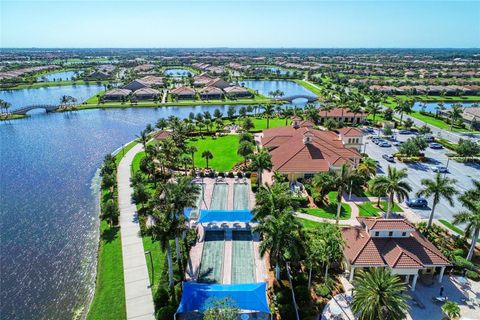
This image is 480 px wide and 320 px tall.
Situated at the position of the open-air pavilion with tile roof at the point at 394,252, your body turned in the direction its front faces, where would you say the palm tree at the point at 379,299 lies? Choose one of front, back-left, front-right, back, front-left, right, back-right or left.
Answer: front

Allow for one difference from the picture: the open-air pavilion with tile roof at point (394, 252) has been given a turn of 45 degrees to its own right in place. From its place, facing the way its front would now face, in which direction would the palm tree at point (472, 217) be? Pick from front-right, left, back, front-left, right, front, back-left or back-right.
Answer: back

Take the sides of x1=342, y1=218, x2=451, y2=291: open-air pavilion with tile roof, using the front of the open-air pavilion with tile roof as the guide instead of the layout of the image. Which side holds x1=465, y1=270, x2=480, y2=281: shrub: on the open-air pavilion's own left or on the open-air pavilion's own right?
on the open-air pavilion's own left

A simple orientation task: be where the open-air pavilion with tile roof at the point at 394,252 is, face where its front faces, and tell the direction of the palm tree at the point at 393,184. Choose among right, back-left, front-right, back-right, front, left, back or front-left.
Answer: back

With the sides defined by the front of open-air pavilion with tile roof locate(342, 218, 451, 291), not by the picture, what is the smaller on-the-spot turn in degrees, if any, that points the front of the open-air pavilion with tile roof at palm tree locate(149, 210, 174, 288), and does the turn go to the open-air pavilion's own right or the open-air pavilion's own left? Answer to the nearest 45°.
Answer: approximately 45° to the open-air pavilion's own right

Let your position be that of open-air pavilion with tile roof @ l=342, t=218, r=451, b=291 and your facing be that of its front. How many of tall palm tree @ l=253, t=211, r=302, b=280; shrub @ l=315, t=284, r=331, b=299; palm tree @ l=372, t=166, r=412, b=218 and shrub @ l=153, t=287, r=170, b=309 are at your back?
1

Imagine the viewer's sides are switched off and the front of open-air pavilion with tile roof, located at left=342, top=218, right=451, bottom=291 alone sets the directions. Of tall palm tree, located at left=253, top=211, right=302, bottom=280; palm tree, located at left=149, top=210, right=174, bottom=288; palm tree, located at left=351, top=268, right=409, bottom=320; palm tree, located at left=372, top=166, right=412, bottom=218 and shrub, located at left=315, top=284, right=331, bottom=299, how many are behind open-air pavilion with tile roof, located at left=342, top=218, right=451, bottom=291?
1

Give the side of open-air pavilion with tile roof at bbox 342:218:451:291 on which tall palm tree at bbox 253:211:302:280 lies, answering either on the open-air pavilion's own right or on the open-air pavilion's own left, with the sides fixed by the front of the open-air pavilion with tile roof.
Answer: on the open-air pavilion's own right

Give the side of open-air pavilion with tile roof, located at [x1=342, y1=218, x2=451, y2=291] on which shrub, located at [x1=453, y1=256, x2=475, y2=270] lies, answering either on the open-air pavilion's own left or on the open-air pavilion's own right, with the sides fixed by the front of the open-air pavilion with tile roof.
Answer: on the open-air pavilion's own left

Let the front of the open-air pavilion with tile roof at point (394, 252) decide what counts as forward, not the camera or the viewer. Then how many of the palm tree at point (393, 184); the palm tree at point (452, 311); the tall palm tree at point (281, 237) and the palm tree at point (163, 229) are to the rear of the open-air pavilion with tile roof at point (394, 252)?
1

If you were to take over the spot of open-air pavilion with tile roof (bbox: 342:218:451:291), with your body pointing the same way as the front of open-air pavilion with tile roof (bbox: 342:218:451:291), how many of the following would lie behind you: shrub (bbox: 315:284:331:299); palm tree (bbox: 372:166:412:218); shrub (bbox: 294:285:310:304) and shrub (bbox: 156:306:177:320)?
1

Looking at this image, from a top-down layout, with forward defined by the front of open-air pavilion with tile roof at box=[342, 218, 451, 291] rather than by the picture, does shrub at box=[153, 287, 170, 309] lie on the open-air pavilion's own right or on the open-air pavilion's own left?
on the open-air pavilion's own right

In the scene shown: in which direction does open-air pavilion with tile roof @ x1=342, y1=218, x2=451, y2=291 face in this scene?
toward the camera

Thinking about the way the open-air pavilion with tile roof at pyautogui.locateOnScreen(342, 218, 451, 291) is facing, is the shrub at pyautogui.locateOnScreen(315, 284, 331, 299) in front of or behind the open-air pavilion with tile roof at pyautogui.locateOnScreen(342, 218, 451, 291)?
in front

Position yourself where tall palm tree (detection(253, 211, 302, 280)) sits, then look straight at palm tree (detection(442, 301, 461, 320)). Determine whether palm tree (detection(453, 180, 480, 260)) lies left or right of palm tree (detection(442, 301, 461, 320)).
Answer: left

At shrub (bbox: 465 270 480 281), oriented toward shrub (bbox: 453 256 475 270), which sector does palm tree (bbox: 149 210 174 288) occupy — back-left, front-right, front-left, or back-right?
front-left
